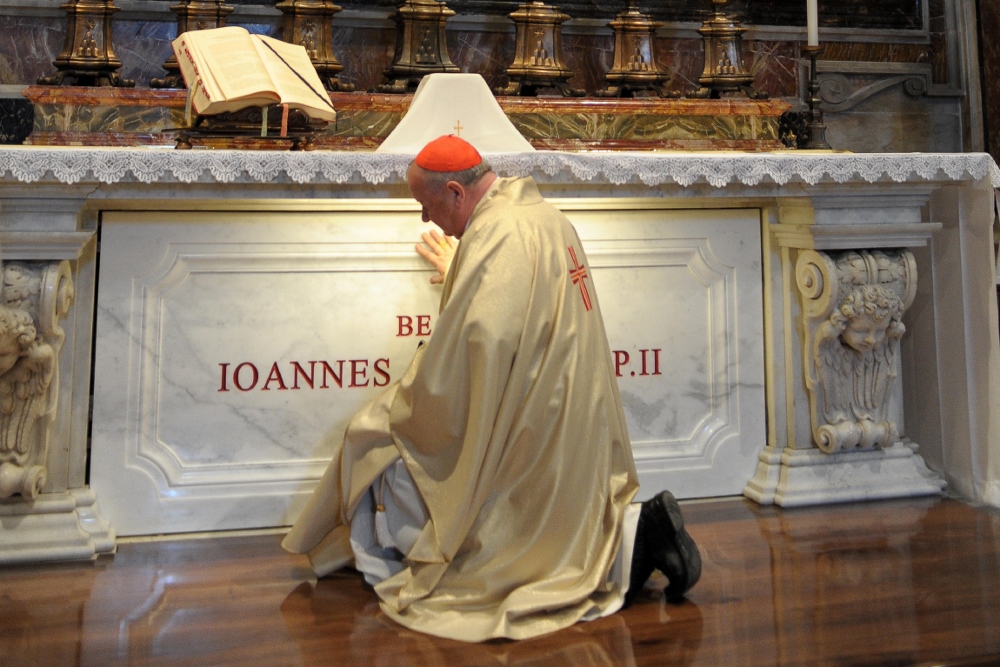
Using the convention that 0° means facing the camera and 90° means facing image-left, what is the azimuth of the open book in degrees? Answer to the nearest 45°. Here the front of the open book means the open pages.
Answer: approximately 0°

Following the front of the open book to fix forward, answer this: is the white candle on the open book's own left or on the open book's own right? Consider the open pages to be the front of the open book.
on the open book's own left

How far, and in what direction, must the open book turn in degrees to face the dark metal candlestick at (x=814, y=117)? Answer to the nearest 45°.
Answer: approximately 90° to its left

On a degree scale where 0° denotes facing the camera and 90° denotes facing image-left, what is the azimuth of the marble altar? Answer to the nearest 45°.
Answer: approximately 0°

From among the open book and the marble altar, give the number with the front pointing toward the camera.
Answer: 2
